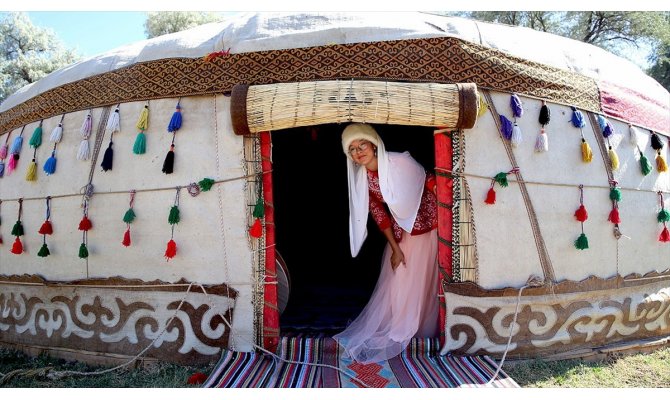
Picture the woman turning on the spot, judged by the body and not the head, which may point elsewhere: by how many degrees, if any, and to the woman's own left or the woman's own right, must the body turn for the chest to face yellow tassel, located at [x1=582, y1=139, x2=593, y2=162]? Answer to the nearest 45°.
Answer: approximately 135° to the woman's own left

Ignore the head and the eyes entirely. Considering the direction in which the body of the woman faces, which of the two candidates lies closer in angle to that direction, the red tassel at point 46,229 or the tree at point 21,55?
the red tassel

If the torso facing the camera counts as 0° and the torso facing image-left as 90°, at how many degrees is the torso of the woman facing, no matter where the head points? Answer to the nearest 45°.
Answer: approximately 45°

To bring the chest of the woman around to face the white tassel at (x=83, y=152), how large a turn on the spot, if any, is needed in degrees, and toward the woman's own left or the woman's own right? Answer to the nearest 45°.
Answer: approximately 45° to the woman's own right

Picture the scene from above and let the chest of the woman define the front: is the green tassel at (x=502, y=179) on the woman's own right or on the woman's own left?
on the woman's own left

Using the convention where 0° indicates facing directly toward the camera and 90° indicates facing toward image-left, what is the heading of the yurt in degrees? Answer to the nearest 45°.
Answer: approximately 0°

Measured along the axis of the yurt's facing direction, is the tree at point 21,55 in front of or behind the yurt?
behind
